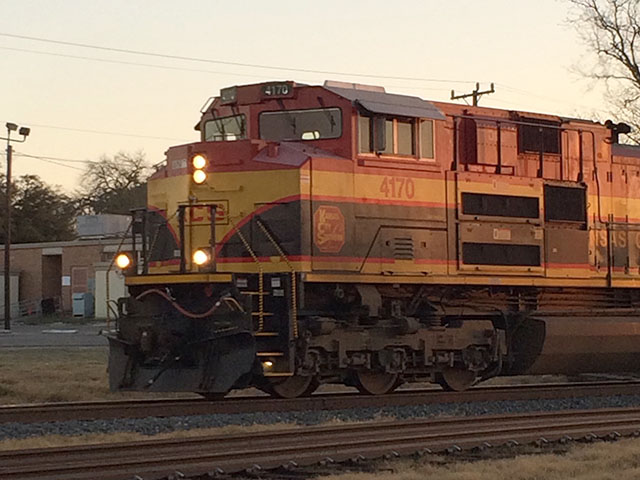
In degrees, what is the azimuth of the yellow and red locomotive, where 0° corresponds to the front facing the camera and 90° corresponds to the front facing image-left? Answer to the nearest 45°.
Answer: approximately 45°
